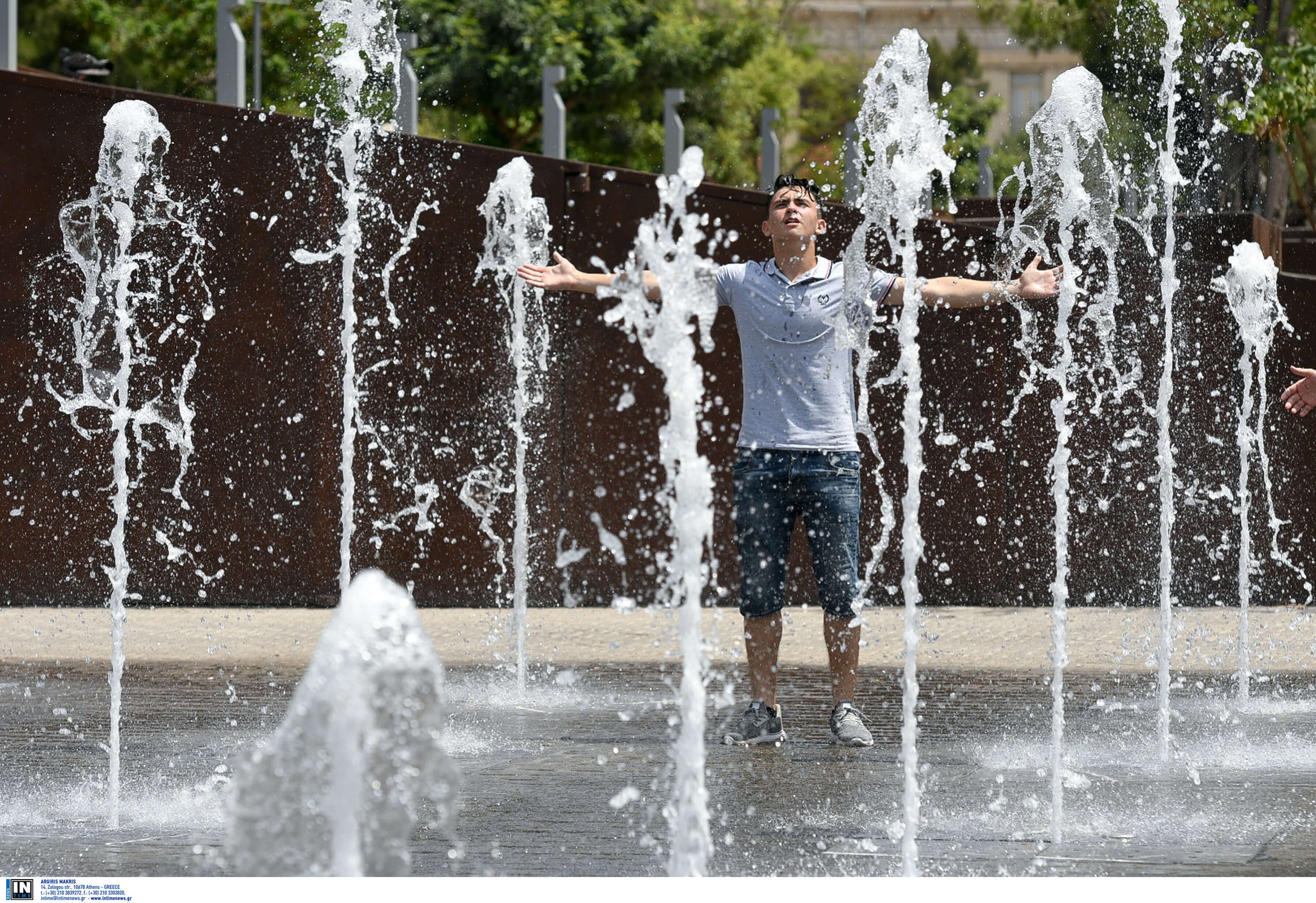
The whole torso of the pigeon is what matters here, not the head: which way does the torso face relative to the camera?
to the viewer's left

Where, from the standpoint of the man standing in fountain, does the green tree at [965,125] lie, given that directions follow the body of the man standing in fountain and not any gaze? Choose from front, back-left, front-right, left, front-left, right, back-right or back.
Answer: back

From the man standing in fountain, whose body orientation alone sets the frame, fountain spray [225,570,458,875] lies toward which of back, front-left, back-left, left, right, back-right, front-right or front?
front

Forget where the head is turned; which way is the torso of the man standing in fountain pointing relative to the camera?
toward the camera

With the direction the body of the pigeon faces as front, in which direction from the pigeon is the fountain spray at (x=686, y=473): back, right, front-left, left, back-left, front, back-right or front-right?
left

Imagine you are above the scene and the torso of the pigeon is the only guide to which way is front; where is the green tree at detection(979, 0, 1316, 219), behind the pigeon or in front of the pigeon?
behind

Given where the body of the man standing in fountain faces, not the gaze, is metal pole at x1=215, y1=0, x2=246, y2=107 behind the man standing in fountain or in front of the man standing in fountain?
behind

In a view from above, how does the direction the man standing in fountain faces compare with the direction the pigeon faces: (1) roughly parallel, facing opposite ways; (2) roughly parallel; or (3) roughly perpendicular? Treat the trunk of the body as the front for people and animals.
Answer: roughly perpendicular

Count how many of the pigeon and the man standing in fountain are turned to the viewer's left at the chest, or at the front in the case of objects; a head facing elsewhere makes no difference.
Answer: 1

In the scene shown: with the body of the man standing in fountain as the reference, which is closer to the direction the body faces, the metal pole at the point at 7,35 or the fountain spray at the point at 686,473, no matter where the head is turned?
the fountain spray
